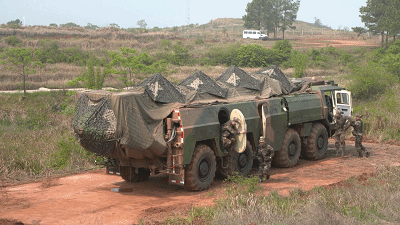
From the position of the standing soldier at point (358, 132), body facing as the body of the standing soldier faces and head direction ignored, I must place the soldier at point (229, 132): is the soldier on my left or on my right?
on my left

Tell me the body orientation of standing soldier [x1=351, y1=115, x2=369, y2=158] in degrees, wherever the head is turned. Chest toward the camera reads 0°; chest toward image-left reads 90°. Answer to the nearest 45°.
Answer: approximately 90°

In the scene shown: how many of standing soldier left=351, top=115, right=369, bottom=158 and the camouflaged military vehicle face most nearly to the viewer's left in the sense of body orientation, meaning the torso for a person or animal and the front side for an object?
1

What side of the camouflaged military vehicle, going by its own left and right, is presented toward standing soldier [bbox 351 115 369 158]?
front

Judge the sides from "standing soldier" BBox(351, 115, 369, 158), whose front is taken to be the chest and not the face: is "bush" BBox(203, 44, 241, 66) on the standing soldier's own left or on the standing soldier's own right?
on the standing soldier's own right

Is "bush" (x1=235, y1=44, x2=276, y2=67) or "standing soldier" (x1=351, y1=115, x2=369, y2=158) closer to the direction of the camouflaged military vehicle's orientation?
the standing soldier

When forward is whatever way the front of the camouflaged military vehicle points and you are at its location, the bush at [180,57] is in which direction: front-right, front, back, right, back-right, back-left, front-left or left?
front-left

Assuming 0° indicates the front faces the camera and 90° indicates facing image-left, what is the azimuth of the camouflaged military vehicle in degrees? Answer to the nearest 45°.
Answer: approximately 225°

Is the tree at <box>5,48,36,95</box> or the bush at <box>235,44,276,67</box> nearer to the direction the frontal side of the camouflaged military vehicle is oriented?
the bush

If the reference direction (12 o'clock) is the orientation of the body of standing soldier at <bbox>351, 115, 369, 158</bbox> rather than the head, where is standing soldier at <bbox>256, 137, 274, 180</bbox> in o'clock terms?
standing soldier at <bbox>256, 137, 274, 180</bbox> is roughly at 10 o'clock from standing soldier at <bbox>351, 115, 369, 158</bbox>.
